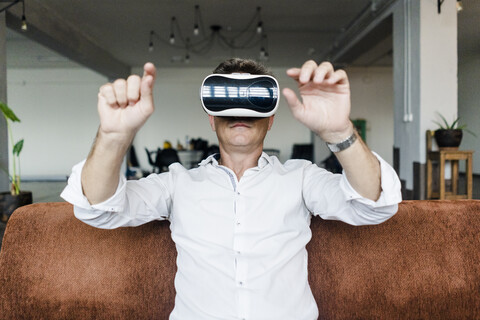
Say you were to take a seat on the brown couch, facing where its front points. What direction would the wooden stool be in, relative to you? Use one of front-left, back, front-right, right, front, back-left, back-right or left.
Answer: back-left

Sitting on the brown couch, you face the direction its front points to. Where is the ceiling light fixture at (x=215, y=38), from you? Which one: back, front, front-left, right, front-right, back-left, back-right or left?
back

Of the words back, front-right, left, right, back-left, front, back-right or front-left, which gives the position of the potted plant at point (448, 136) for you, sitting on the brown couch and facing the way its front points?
back-left

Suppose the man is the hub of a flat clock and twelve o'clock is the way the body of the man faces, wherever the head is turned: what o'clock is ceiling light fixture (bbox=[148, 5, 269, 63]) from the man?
The ceiling light fixture is roughly at 6 o'clock from the man.

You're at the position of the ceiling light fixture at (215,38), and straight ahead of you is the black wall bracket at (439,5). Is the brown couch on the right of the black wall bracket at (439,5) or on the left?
right

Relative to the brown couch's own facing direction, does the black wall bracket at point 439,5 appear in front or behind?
behind

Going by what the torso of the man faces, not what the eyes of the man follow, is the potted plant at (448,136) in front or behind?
behind

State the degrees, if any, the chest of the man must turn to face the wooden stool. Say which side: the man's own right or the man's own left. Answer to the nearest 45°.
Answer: approximately 135° to the man's own left

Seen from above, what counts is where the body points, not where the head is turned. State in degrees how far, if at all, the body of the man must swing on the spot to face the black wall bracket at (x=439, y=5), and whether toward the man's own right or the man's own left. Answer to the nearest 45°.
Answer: approximately 135° to the man's own left

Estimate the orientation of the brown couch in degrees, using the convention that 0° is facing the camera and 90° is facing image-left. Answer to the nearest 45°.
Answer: approximately 0°

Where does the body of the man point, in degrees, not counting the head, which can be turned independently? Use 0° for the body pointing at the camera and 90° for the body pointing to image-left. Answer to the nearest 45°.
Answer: approximately 0°
